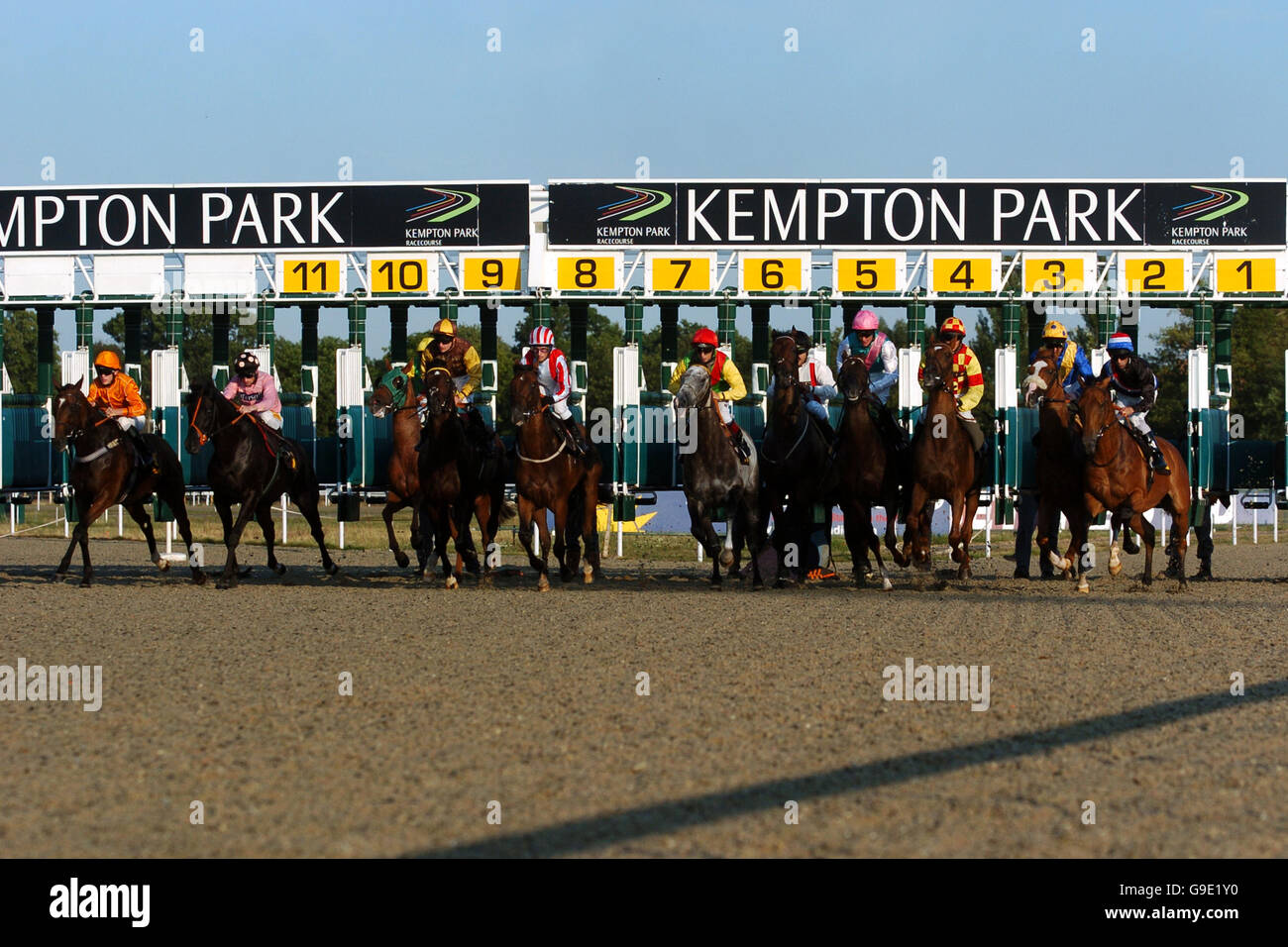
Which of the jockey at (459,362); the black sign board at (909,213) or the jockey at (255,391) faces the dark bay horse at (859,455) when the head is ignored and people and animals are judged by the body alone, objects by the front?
the black sign board

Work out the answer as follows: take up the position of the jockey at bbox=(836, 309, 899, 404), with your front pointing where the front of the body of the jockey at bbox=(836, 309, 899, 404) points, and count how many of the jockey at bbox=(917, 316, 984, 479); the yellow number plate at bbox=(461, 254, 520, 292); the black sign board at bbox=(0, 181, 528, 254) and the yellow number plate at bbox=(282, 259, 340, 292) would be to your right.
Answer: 3

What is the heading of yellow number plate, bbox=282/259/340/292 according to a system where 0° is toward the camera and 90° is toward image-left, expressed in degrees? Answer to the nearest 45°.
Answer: approximately 0°

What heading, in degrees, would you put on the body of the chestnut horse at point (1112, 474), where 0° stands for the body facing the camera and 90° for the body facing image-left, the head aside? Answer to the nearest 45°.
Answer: approximately 45°

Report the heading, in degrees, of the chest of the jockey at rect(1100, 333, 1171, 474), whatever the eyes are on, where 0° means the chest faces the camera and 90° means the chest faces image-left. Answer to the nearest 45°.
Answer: approximately 45°

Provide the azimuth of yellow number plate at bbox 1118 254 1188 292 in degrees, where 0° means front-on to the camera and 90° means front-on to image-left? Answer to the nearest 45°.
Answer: approximately 0°

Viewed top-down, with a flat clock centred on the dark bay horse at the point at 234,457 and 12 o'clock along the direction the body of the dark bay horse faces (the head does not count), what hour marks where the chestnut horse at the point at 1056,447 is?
The chestnut horse is roughly at 8 o'clock from the dark bay horse.

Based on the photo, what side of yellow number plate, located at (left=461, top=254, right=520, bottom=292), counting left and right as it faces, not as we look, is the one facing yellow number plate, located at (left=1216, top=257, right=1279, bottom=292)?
left
